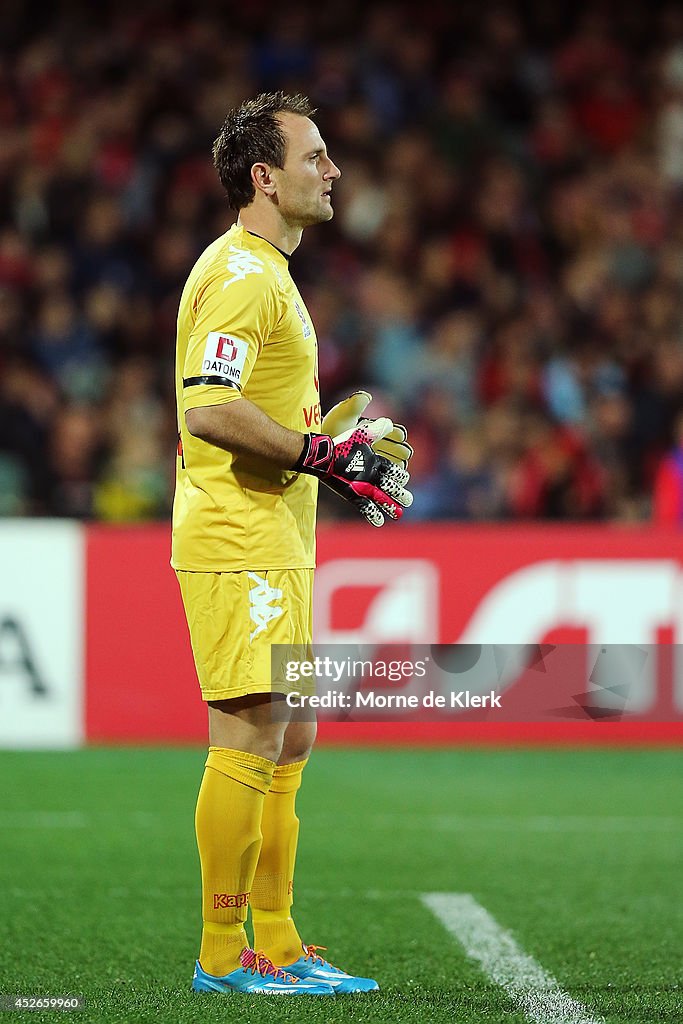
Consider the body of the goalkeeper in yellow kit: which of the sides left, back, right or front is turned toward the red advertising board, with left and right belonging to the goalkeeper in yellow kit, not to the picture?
left

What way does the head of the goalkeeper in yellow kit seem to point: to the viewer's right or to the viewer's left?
to the viewer's right

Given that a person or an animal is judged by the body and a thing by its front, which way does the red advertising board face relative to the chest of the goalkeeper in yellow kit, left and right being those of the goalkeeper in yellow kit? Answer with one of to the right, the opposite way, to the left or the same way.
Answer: to the right

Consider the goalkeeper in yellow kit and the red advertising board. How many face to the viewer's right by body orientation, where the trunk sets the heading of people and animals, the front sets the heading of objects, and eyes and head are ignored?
1

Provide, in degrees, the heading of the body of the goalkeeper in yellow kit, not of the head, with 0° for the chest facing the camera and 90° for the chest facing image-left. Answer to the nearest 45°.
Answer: approximately 270°

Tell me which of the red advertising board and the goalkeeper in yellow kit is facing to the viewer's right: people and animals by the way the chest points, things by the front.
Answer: the goalkeeper in yellow kit

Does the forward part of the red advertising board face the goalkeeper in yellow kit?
yes

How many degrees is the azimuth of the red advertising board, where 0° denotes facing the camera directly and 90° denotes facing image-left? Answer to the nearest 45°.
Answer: approximately 0°
